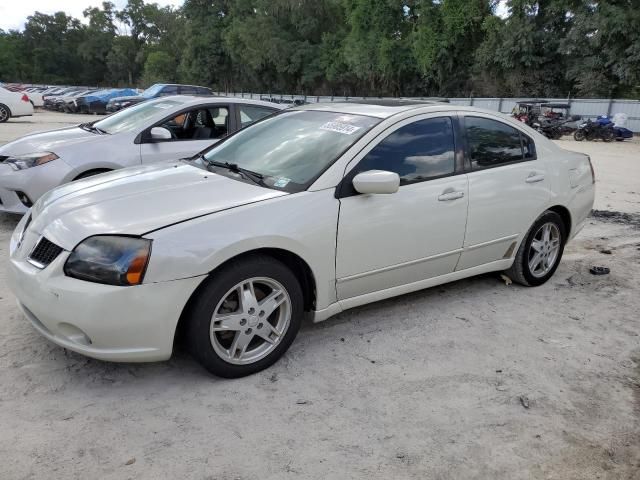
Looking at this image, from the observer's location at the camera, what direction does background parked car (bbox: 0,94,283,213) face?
facing the viewer and to the left of the viewer

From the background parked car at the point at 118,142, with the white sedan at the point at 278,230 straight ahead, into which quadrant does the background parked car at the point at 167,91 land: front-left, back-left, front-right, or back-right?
back-left

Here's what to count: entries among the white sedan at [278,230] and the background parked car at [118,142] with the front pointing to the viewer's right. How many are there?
0

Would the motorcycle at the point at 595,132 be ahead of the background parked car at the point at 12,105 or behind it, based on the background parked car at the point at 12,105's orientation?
behind

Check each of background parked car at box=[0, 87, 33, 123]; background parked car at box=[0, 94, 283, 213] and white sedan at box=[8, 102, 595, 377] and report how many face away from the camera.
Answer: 0

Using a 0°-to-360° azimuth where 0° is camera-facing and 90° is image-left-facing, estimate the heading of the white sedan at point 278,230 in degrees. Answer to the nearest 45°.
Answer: approximately 45°

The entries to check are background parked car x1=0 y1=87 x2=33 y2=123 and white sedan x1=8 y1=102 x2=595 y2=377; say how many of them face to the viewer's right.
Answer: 0

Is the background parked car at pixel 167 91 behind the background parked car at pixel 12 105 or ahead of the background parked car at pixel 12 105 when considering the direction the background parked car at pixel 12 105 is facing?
behind

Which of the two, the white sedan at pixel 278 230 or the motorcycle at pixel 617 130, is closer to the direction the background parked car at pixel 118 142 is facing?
the white sedan

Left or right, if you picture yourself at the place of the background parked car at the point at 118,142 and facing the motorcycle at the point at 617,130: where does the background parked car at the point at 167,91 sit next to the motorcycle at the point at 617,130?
left

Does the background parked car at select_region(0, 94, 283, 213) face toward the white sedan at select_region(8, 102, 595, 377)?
no

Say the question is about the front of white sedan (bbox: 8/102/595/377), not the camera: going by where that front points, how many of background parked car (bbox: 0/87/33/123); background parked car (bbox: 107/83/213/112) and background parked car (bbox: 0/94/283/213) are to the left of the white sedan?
0

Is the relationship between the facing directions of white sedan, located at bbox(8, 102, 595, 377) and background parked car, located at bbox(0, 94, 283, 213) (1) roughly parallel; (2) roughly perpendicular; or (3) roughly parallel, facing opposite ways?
roughly parallel

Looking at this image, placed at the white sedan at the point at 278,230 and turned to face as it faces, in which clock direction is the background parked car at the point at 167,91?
The background parked car is roughly at 4 o'clock from the white sedan.

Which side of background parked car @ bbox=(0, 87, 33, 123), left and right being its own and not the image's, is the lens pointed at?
left

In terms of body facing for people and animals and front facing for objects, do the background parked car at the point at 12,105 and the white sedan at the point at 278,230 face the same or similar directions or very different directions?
same or similar directions

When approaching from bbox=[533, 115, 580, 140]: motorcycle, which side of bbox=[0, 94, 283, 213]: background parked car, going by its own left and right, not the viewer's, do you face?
back

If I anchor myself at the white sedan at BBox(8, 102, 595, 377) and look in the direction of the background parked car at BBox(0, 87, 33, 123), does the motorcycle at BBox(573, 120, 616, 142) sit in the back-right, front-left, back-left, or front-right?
front-right

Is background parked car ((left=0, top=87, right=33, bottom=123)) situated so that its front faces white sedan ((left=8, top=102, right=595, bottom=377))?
no
